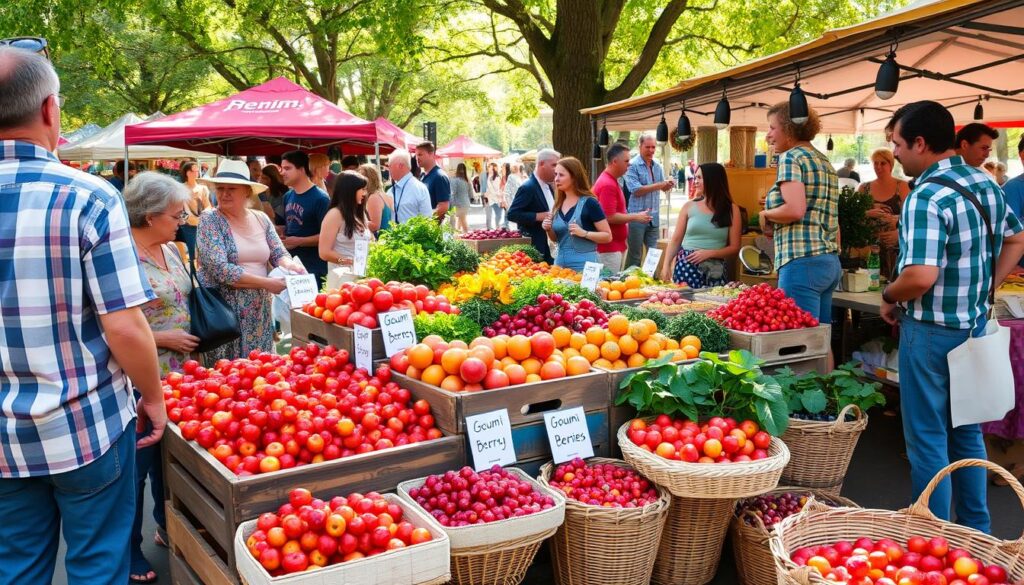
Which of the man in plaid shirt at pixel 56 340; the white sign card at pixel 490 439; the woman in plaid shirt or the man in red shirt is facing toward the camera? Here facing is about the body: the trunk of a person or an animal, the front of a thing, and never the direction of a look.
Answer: the white sign card

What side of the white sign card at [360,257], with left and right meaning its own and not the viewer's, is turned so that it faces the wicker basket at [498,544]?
front

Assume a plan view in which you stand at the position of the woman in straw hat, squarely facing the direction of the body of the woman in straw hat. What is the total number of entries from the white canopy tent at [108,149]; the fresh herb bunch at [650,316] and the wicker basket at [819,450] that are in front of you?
2

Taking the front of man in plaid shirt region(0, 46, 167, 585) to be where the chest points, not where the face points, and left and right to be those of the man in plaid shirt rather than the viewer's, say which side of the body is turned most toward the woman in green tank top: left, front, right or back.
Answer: front

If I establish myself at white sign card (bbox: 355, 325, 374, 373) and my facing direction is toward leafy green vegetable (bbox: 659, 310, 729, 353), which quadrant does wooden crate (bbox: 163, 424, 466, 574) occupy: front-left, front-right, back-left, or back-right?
back-right

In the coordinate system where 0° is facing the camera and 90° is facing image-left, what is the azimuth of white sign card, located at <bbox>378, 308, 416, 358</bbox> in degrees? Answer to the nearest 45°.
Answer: approximately 0°

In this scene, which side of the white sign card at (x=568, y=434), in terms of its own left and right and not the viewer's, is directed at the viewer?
front

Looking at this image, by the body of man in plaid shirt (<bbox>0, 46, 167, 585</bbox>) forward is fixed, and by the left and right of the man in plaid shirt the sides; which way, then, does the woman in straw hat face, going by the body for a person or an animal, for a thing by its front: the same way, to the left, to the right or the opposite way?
to the right

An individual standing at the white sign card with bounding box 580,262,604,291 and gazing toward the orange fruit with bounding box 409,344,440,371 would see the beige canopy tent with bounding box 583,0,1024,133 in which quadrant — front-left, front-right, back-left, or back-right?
back-left

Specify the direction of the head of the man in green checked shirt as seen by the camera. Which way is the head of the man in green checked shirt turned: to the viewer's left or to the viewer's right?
to the viewer's left

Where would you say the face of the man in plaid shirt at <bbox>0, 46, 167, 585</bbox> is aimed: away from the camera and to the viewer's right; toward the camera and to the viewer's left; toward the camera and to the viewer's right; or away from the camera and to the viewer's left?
away from the camera and to the viewer's right

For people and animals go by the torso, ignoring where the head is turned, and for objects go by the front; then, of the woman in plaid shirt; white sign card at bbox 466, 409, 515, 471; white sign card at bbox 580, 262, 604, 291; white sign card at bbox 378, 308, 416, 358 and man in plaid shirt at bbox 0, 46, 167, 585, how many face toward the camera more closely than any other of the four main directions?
3

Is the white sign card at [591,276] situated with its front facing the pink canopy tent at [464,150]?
no

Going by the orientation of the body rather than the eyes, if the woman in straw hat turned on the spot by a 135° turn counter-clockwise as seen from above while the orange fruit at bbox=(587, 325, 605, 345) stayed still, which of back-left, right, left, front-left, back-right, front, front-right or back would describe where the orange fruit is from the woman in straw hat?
back-right

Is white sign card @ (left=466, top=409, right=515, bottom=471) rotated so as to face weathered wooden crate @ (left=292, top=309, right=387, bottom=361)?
no

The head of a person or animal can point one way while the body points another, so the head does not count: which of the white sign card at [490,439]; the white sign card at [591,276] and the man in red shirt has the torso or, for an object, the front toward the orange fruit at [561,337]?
the white sign card at [591,276]

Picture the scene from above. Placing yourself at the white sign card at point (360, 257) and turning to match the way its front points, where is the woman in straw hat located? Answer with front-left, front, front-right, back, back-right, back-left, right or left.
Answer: front-right

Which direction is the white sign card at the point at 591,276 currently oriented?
toward the camera

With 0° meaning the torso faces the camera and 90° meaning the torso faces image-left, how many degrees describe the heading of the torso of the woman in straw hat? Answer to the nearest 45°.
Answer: approximately 315°

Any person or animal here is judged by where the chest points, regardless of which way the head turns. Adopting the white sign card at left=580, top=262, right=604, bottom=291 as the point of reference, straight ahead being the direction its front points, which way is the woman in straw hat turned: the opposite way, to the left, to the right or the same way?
to the left
